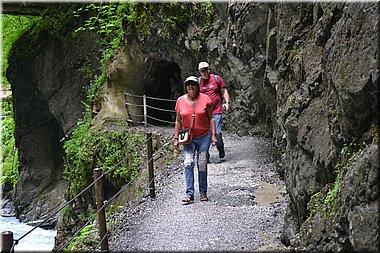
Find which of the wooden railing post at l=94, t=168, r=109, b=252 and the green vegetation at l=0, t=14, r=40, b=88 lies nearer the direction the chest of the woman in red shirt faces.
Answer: the wooden railing post

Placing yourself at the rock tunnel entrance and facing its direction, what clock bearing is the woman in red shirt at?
The woman in red shirt is roughly at 12 o'clock from the rock tunnel entrance.

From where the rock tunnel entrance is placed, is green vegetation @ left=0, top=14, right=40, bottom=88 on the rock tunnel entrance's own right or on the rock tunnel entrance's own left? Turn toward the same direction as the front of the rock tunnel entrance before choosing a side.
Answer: on the rock tunnel entrance's own right

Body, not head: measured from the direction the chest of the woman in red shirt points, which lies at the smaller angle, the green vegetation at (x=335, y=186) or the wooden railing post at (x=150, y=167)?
the green vegetation

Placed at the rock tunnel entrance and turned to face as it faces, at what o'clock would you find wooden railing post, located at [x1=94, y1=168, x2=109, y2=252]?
The wooden railing post is roughly at 12 o'clock from the rock tunnel entrance.

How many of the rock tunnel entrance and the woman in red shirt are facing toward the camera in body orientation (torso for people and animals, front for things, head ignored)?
2

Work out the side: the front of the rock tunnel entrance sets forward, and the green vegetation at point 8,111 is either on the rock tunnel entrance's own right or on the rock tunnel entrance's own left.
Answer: on the rock tunnel entrance's own right

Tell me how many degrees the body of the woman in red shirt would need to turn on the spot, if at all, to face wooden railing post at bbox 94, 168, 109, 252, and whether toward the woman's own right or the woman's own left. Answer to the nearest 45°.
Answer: approximately 45° to the woman's own right

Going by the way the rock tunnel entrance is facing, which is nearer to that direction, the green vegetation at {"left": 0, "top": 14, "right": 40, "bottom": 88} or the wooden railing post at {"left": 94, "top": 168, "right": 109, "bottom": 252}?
the wooden railing post
